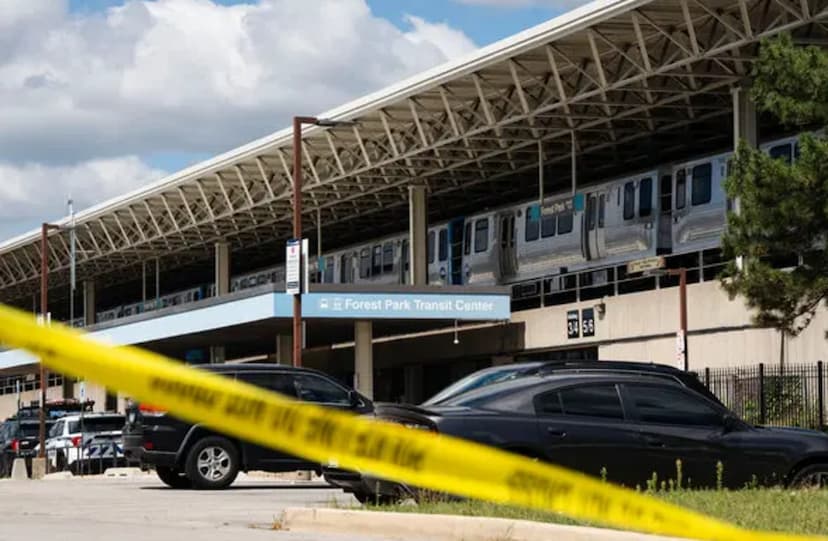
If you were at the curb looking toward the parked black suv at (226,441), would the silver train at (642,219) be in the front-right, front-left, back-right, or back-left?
front-right

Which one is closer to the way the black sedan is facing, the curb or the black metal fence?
the black metal fence

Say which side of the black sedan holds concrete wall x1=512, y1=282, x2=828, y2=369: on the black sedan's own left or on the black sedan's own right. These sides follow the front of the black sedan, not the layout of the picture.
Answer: on the black sedan's own left

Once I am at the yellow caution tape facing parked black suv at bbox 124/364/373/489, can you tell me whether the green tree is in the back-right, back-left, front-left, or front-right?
front-right

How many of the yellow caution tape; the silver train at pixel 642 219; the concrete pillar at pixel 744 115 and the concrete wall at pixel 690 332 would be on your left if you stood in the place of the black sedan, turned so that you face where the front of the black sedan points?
3

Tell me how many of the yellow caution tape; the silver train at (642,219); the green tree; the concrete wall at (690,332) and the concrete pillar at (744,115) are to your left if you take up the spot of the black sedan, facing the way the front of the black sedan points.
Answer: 4

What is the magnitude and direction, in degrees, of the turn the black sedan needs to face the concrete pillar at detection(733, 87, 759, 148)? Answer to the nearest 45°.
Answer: approximately 90° to its left

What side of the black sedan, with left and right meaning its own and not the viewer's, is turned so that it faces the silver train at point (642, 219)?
left

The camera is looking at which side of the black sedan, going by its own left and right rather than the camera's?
right

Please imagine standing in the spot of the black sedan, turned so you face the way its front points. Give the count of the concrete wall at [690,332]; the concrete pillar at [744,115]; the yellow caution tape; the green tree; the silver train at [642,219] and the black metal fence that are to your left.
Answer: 5

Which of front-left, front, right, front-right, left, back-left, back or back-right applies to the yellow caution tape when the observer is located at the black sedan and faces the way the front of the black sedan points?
right

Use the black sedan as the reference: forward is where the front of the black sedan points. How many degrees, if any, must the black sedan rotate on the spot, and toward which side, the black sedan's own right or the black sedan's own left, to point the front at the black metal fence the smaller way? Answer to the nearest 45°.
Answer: approximately 90° to the black sedan's own left

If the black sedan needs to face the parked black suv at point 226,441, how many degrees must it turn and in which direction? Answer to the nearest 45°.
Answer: approximately 135° to its left

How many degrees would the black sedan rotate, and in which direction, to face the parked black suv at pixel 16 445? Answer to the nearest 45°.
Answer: approximately 135° to its left
